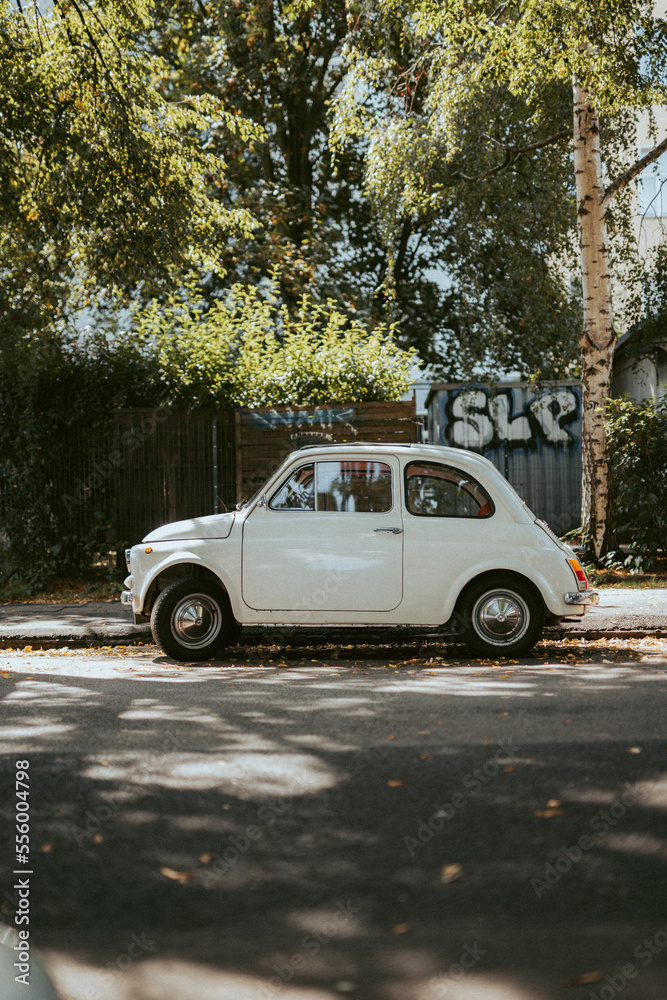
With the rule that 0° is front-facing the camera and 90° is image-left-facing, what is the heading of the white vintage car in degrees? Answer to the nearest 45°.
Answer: approximately 90°

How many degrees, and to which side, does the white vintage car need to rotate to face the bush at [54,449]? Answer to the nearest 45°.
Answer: approximately 45° to its right

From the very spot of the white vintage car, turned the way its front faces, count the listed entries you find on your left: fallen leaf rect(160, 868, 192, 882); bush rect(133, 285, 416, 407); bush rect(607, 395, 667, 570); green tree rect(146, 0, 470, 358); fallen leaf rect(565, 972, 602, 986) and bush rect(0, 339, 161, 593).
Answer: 2

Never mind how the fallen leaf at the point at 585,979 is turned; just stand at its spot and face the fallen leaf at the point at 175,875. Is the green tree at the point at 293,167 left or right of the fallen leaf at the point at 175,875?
right

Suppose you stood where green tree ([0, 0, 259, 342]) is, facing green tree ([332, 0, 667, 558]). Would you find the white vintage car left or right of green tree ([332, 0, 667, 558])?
right

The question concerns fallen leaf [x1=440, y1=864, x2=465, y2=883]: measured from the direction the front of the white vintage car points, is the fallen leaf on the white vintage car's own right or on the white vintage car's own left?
on the white vintage car's own left

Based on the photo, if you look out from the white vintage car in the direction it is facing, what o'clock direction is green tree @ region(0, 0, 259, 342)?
The green tree is roughly at 2 o'clock from the white vintage car.

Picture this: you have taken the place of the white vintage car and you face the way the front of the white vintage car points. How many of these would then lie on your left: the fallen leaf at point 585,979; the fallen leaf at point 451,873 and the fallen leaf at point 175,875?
3

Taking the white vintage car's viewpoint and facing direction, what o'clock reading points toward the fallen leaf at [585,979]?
The fallen leaf is roughly at 9 o'clock from the white vintage car.
